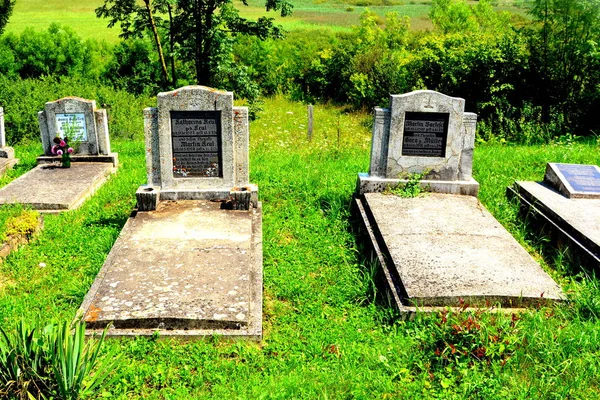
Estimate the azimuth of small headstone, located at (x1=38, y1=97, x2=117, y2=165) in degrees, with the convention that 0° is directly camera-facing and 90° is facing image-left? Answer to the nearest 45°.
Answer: approximately 0°

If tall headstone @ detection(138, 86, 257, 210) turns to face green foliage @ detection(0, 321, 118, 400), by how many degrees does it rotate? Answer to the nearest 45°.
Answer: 0° — it already faces it

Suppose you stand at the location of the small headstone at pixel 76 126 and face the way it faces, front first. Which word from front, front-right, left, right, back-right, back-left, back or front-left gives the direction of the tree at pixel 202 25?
back-left

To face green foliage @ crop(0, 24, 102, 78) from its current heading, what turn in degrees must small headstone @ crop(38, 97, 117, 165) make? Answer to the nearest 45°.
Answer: approximately 180°

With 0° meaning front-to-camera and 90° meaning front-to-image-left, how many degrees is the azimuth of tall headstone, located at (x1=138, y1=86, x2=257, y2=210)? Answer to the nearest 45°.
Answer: approximately 0°

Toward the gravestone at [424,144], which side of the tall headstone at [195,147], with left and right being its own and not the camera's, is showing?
left

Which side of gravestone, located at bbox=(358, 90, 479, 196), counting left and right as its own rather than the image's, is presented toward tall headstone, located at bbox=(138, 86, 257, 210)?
right

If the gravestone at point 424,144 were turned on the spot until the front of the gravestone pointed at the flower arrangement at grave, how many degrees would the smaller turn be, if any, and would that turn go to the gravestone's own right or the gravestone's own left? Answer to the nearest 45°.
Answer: approximately 90° to the gravestone's own right

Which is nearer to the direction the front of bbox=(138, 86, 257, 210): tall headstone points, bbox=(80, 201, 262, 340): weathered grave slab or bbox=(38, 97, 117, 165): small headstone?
the weathered grave slab

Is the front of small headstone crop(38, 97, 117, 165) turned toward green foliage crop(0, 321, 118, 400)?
yes

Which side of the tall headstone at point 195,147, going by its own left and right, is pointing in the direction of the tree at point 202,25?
back

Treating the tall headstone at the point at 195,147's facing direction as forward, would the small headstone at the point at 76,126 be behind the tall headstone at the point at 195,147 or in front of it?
behind

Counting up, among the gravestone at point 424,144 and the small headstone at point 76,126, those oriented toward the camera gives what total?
2
